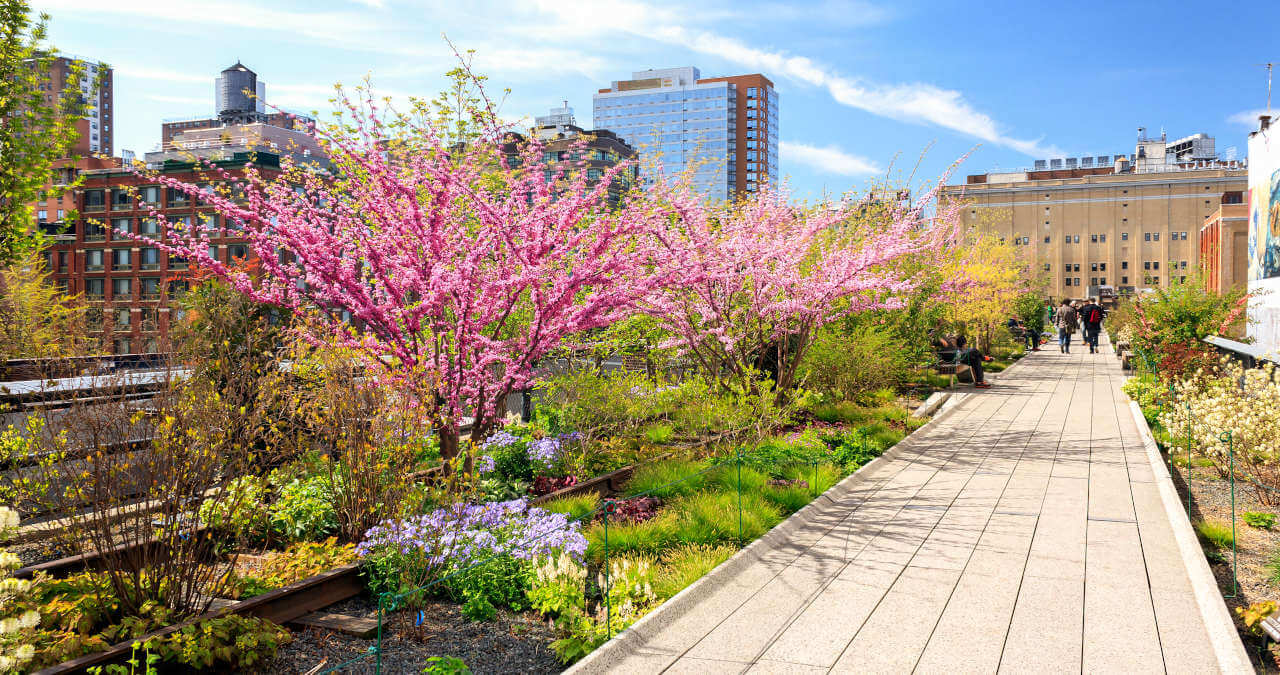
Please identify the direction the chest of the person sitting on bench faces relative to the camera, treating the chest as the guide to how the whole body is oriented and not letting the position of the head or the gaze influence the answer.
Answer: to the viewer's right

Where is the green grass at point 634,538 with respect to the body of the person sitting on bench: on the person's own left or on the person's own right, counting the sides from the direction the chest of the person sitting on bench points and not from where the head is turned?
on the person's own right

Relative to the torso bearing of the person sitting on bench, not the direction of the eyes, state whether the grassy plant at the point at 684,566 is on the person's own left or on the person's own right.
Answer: on the person's own right

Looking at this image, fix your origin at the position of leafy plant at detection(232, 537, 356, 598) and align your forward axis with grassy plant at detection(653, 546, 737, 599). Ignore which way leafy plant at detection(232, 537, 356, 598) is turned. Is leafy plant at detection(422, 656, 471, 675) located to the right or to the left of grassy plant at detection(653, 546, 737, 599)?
right

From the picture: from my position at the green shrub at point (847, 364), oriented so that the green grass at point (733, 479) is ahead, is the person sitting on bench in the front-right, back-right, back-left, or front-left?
back-left

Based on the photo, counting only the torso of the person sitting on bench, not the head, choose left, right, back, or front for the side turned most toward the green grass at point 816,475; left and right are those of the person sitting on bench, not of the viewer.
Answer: right

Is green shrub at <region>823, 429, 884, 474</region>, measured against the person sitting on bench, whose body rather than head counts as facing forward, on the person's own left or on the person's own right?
on the person's own right

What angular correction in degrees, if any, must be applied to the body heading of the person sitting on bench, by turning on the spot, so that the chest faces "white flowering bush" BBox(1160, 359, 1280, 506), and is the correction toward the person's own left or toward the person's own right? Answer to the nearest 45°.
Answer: approximately 90° to the person's own right
